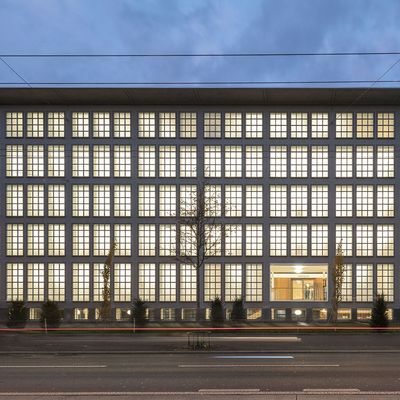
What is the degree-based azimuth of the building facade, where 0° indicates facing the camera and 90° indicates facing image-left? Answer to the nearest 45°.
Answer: approximately 0°

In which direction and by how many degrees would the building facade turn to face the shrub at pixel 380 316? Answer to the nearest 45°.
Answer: approximately 45° to its left
